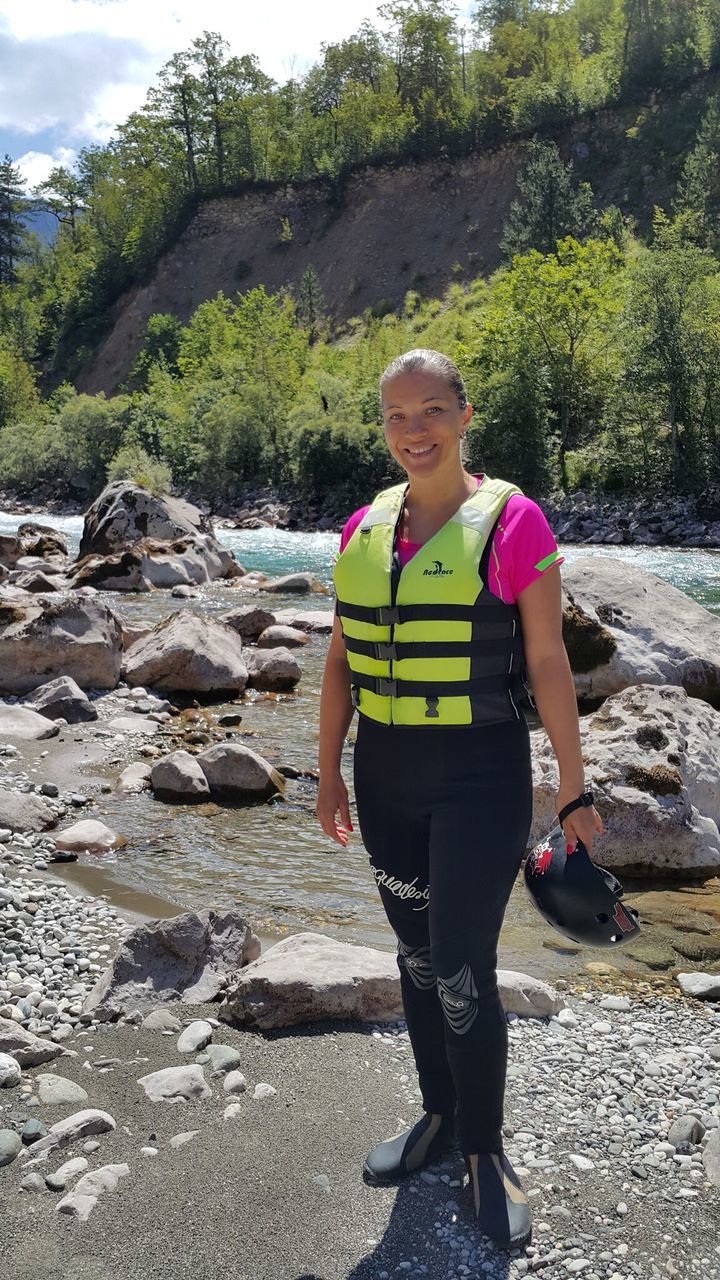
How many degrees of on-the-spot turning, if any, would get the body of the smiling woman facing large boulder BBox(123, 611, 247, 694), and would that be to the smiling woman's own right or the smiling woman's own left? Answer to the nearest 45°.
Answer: approximately 135° to the smiling woman's own right

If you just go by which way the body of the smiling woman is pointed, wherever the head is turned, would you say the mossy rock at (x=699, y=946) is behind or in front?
behind

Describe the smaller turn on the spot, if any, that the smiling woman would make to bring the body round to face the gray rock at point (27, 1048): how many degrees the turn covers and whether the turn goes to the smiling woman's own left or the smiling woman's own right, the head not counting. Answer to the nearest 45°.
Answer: approximately 90° to the smiling woman's own right

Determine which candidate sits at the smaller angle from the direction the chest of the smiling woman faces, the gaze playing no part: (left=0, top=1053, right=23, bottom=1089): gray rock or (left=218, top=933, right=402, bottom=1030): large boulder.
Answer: the gray rock

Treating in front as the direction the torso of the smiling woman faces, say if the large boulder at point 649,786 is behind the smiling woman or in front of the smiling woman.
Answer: behind

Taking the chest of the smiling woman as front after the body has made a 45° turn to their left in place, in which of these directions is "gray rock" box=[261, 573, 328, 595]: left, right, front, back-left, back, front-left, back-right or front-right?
back

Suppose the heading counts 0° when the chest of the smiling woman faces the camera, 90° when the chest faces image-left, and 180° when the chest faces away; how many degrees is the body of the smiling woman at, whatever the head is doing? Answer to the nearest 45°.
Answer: approximately 45°

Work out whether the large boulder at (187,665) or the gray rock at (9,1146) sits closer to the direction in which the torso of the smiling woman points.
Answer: the gray rock

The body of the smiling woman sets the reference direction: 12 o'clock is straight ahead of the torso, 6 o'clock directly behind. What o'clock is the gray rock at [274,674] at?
The gray rock is roughly at 4 o'clock from the smiling woman.

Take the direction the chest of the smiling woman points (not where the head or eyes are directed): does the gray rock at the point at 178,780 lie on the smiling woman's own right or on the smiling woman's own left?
on the smiling woman's own right

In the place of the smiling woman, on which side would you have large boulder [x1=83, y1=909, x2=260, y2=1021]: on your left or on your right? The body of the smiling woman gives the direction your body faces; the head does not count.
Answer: on your right

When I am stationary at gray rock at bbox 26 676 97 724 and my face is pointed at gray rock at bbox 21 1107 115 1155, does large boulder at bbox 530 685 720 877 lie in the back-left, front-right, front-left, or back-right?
front-left

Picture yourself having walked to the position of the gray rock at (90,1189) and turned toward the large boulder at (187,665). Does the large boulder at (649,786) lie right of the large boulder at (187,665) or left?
right
